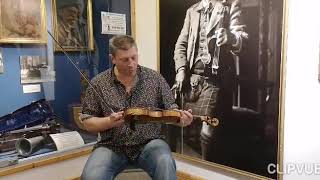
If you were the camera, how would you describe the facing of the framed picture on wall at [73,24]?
facing the viewer

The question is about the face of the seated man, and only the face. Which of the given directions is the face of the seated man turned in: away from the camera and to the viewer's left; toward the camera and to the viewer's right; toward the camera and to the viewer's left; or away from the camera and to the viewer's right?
toward the camera and to the viewer's right

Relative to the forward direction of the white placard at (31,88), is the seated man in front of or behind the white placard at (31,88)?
in front

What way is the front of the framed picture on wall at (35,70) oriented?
toward the camera

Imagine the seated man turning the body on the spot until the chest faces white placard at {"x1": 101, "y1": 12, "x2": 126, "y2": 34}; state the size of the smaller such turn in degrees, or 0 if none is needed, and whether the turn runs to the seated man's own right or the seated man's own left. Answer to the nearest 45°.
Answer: approximately 180°

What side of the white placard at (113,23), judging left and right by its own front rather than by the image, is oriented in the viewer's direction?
front

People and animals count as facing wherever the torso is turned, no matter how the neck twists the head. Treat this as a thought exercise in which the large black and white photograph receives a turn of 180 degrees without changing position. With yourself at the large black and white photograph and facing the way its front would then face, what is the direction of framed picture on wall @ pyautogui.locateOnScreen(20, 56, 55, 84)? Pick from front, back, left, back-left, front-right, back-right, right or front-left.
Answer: back-left

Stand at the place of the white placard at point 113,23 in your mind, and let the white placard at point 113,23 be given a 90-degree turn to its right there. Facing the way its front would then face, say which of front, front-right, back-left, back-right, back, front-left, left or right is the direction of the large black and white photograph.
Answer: back-left

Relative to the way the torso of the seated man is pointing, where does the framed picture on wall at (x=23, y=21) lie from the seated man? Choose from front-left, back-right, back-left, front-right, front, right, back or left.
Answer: back-right

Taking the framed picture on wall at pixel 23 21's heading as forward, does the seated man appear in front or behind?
in front

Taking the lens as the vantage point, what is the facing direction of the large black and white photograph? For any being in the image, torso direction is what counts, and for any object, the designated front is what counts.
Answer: facing the viewer and to the left of the viewer
